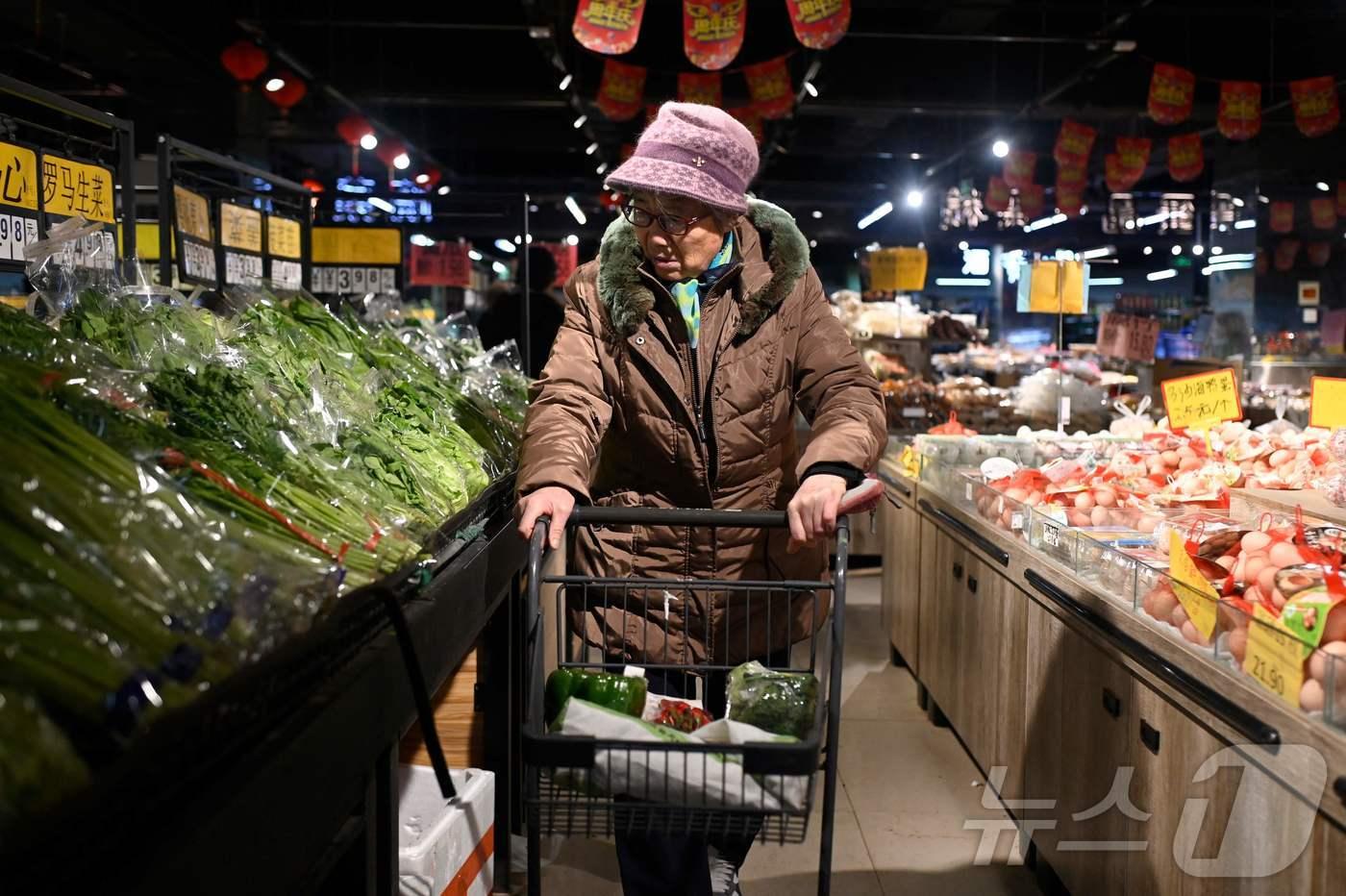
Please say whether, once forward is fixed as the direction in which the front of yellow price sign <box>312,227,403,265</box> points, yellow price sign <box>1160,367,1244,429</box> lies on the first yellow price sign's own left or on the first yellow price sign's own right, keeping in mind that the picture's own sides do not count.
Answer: on the first yellow price sign's own left

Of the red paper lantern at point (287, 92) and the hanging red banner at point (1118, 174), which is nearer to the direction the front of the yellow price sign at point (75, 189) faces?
the hanging red banner

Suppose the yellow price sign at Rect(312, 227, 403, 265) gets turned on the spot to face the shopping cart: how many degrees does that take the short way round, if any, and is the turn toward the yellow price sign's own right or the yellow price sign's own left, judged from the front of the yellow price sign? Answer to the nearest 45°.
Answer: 0° — it already faces it

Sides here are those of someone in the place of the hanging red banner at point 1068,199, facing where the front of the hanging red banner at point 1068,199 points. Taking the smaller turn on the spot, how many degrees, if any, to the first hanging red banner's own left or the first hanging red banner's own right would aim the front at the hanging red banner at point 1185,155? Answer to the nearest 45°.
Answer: approximately 45° to the first hanging red banner's own left

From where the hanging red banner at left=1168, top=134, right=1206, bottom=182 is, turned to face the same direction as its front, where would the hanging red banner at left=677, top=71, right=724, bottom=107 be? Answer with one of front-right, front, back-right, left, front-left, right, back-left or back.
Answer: front-right

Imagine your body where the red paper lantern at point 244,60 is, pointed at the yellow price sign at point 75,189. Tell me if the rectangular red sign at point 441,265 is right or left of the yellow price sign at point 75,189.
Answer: left
